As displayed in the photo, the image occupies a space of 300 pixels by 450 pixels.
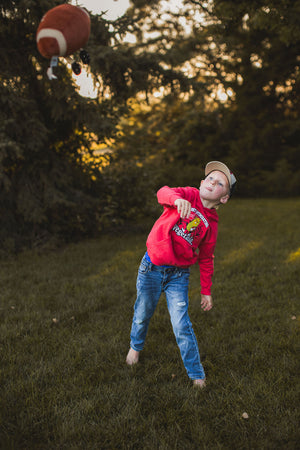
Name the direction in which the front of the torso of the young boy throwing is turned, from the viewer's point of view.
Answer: toward the camera

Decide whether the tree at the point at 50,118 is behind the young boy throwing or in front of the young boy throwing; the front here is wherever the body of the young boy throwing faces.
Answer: behind

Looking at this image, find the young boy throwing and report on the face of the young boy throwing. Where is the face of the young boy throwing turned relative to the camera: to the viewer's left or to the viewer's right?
to the viewer's left

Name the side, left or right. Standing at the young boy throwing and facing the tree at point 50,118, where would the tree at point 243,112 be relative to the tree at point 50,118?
right

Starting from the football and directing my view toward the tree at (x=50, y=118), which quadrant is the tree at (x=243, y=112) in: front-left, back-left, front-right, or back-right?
front-right

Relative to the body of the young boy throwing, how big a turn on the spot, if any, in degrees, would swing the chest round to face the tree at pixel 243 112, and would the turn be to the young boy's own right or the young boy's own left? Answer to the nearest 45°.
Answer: approximately 180°
